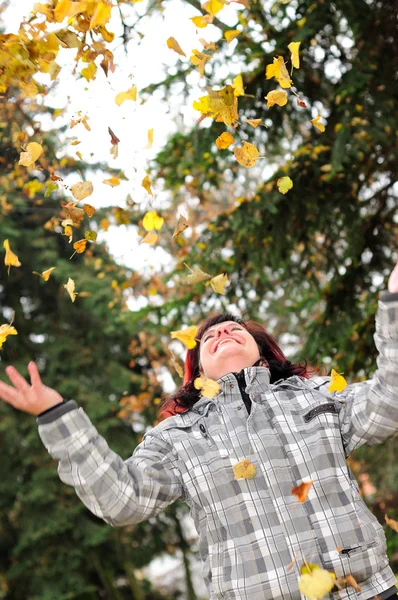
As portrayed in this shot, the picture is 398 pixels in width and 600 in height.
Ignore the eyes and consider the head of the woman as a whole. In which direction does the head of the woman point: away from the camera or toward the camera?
toward the camera

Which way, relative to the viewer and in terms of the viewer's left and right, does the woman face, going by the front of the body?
facing the viewer
